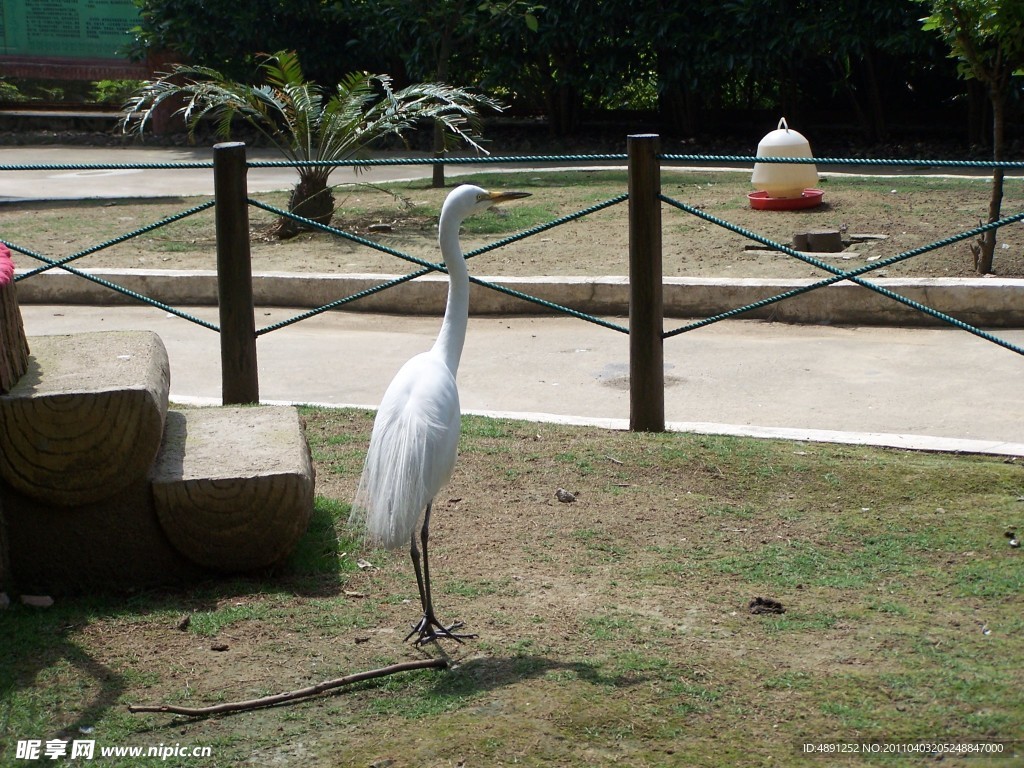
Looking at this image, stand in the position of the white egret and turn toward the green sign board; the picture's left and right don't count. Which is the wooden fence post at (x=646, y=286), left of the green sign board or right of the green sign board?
right

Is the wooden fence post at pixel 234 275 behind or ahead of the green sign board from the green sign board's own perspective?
ahead

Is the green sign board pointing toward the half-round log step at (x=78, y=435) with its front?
yes

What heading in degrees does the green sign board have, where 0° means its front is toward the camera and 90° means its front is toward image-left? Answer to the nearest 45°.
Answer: approximately 0°

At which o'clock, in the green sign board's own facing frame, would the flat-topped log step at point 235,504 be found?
The flat-topped log step is roughly at 12 o'clock from the green sign board.

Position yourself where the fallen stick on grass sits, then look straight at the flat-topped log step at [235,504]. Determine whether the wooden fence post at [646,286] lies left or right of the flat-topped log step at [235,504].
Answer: right

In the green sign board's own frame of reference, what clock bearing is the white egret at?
The white egret is roughly at 12 o'clock from the green sign board.
